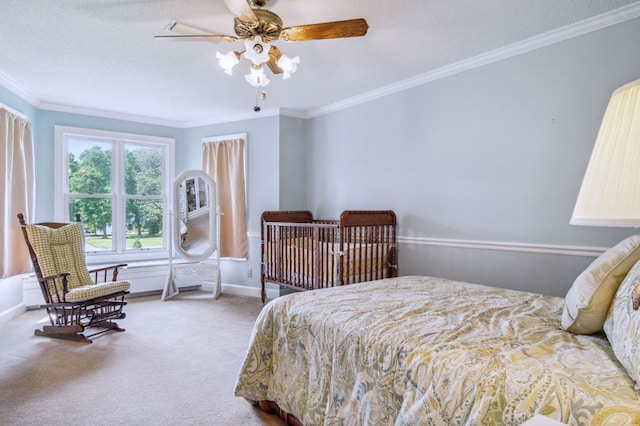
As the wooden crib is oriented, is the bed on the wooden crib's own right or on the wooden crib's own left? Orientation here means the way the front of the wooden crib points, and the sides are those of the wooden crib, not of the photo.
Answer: on the wooden crib's own left

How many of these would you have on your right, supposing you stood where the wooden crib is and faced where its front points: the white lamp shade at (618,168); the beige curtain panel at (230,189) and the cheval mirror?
2

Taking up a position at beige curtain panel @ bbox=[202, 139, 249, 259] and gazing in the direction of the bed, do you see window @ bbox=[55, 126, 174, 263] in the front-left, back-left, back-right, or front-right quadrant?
back-right

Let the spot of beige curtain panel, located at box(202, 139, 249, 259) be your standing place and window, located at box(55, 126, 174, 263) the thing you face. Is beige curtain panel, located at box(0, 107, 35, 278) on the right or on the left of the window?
left

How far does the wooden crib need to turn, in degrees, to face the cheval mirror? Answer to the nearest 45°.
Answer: approximately 90° to its right

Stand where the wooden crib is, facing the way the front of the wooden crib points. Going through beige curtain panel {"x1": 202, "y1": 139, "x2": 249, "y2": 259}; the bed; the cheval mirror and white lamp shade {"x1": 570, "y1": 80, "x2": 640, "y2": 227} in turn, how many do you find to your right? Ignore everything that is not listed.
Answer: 2

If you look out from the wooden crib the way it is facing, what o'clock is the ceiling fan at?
The ceiling fan is roughly at 11 o'clock from the wooden crib.

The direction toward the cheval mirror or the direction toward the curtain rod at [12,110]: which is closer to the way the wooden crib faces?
the curtain rod

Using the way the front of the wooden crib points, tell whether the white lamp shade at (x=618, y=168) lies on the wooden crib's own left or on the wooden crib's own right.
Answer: on the wooden crib's own left

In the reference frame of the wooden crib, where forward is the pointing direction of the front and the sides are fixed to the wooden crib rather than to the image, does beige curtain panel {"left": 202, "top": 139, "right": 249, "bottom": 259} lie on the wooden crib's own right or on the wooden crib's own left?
on the wooden crib's own right

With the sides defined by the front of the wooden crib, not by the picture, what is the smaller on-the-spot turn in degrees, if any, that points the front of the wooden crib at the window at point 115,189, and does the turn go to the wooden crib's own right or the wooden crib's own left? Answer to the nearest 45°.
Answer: approximately 90° to the wooden crib's own right

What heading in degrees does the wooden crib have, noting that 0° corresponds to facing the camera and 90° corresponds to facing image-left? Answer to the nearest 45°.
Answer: approximately 45°
